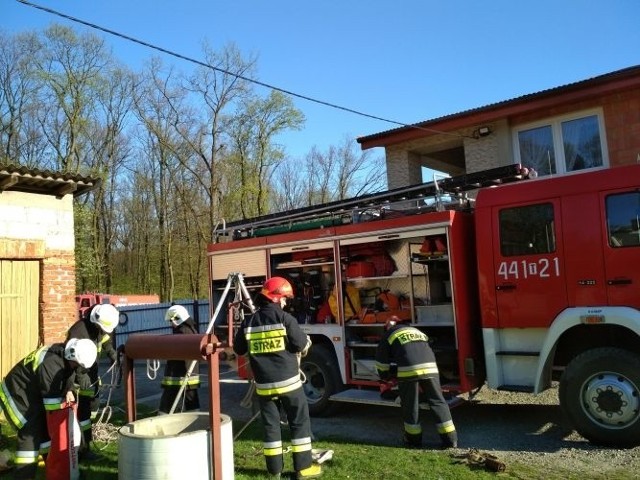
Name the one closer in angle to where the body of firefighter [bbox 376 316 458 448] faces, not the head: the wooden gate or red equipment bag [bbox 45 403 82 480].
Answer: the wooden gate

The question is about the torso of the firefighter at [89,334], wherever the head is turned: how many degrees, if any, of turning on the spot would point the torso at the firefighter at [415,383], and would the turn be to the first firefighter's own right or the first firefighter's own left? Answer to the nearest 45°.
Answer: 0° — they already face them

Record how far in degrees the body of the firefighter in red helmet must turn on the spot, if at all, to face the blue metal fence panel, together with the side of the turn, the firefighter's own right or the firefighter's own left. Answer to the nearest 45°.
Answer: approximately 45° to the firefighter's own left

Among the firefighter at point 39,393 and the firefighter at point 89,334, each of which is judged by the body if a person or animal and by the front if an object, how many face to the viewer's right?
2

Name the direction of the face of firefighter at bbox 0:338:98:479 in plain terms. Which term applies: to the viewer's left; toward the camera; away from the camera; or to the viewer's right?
to the viewer's right

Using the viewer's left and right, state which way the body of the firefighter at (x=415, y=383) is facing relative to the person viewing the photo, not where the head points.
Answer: facing away from the viewer and to the left of the viewer

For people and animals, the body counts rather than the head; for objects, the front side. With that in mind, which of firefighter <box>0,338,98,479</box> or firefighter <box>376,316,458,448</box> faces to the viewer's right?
firefighter <box>0,338,98,479</box>

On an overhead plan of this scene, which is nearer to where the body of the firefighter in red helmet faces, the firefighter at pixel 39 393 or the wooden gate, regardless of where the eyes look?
the wooden gate

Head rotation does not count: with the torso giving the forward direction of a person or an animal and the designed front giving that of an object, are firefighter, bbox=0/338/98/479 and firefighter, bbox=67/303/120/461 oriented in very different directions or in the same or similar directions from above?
same or similar directions

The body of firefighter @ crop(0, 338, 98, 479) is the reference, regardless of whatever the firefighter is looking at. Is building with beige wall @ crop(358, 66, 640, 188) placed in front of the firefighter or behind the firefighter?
in front

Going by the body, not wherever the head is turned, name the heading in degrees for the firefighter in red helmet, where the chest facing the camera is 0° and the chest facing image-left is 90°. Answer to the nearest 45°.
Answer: approximately 225°

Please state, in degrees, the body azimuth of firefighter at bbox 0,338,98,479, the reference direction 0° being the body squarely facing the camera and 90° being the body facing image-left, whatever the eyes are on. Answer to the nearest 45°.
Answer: approximately 270°

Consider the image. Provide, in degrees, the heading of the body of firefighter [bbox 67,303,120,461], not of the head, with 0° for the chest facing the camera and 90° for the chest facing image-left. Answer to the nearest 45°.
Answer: approximately 270°

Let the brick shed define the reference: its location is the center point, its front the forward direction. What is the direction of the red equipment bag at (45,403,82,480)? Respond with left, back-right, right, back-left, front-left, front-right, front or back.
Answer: front-right

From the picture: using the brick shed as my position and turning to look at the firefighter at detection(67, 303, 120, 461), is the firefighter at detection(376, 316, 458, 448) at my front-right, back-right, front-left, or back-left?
front-left
